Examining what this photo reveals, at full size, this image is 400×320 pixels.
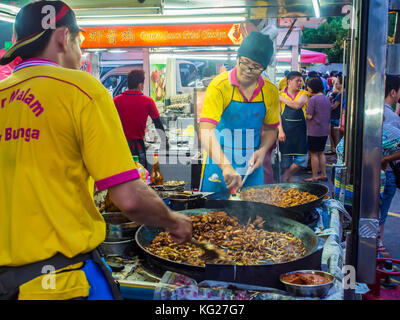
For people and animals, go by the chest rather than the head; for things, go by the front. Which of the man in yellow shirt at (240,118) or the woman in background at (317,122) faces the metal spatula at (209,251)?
the man in yellow shirt

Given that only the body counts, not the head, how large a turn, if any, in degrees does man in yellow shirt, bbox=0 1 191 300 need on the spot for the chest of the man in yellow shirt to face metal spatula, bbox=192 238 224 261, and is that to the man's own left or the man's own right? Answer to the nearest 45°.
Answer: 0° — they already face it

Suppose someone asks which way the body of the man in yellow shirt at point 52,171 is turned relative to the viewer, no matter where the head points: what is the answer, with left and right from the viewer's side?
facing away from the viewer and to the right of the viewer

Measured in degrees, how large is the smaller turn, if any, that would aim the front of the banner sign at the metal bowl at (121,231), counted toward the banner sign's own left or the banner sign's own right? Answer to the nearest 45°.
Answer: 0° — it already faces it

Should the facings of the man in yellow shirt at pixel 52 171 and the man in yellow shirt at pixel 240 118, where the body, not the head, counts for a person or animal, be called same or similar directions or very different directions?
very different directions

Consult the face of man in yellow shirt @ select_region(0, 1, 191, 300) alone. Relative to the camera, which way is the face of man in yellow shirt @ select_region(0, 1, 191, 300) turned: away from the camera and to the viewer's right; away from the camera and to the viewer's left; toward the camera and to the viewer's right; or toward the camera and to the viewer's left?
away from the camera and to the viewer's right

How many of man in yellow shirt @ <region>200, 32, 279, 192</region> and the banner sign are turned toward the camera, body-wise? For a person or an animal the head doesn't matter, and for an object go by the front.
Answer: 2
